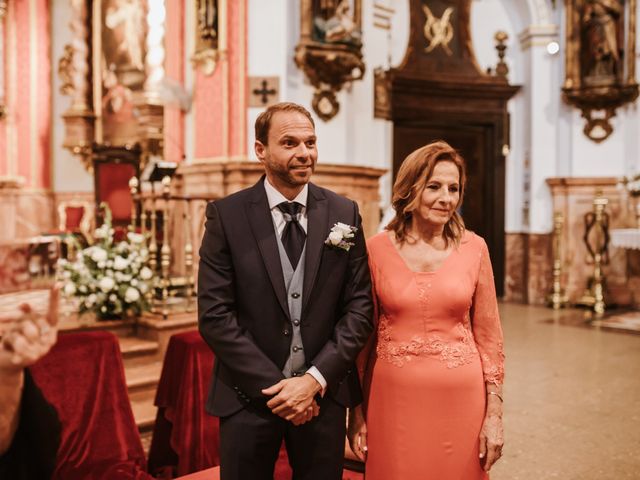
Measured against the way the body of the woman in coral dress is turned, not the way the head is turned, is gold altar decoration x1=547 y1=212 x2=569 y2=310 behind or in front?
behind

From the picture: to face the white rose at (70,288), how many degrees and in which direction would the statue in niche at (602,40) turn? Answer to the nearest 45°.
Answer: approximately 45° to its right

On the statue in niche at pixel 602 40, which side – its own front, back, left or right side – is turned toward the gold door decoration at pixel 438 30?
right

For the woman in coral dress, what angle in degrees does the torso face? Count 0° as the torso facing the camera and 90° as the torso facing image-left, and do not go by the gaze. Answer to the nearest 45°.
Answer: approximately 0°

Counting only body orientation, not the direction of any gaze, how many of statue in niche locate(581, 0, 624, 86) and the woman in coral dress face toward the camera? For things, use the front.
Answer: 2
